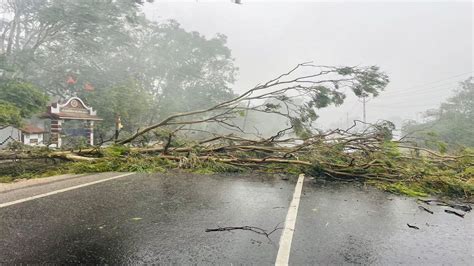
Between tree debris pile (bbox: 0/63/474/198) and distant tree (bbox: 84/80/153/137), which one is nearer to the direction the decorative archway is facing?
the tree debris pile

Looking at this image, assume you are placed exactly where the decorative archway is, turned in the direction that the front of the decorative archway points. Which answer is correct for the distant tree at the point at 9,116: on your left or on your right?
on your right

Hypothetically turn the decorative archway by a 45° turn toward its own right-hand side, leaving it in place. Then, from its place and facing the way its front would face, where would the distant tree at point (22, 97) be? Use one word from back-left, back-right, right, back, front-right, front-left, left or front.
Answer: front-right

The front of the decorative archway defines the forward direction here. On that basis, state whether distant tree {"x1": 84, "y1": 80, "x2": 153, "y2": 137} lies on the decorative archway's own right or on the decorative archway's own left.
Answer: on the decorative archway's own left

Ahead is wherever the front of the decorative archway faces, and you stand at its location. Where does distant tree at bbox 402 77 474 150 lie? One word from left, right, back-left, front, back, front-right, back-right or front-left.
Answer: front-left

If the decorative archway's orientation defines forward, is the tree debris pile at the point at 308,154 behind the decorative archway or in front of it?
in front

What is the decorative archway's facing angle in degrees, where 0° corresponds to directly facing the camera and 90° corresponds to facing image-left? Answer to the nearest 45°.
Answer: approximately 315°
